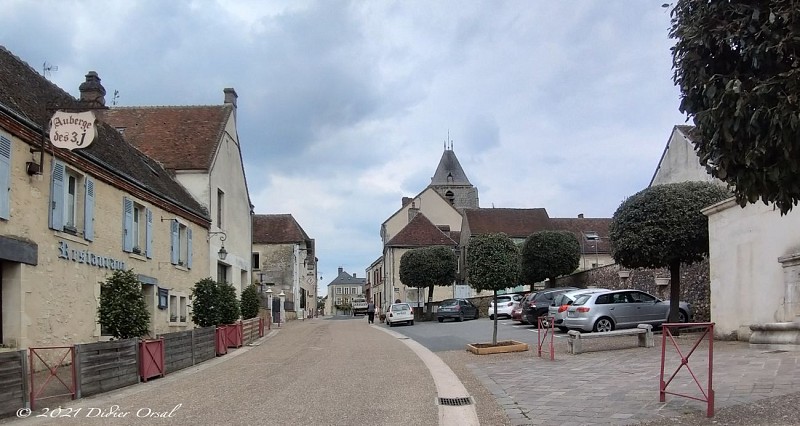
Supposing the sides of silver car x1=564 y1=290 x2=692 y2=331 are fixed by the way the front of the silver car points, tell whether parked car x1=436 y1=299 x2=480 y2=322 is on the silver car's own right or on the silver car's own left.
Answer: on the silver car's own left

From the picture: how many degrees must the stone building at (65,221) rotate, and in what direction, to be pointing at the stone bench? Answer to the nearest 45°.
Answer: approximately 45° to its left

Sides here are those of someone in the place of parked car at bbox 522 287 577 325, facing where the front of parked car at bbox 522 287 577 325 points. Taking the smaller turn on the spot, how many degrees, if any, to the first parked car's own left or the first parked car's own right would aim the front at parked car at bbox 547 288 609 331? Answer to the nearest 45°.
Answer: approximately 135° to the first parked car's own right

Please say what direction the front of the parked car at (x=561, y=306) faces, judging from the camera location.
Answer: facing away from the viewer and to the right of the viewer

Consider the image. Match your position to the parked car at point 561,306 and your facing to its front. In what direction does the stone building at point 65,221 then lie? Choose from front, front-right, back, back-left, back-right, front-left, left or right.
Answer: back

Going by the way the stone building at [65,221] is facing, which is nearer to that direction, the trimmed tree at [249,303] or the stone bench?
the stone bench
